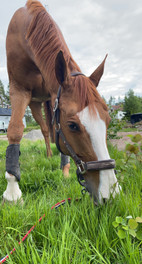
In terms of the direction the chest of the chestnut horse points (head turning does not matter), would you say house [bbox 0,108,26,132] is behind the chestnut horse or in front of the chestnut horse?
behind

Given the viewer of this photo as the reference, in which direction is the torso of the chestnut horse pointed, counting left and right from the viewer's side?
facing the viewer and to the right of the viewer
